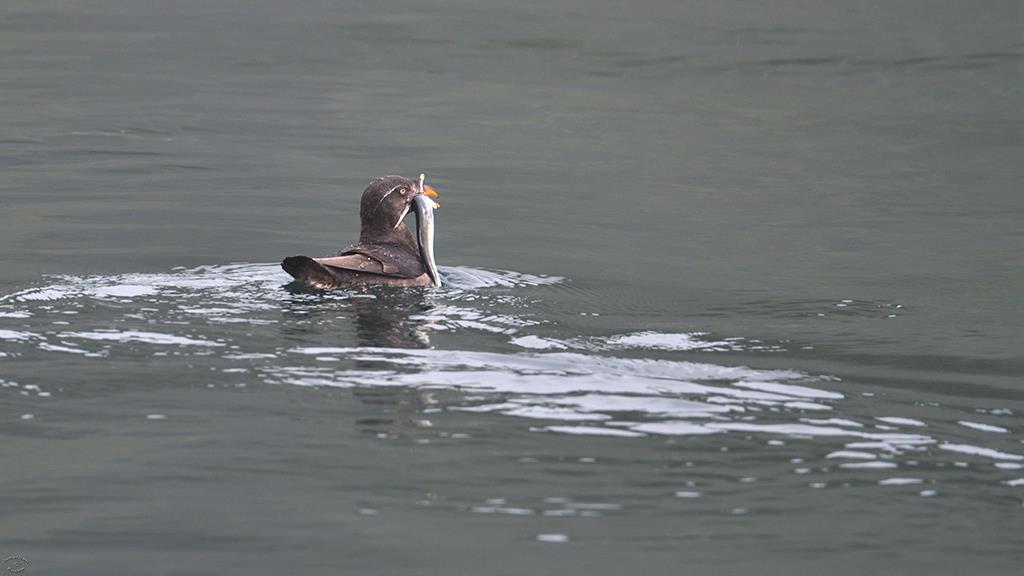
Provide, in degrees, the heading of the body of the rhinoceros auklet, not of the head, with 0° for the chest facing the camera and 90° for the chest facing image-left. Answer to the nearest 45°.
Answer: approximately 270°
